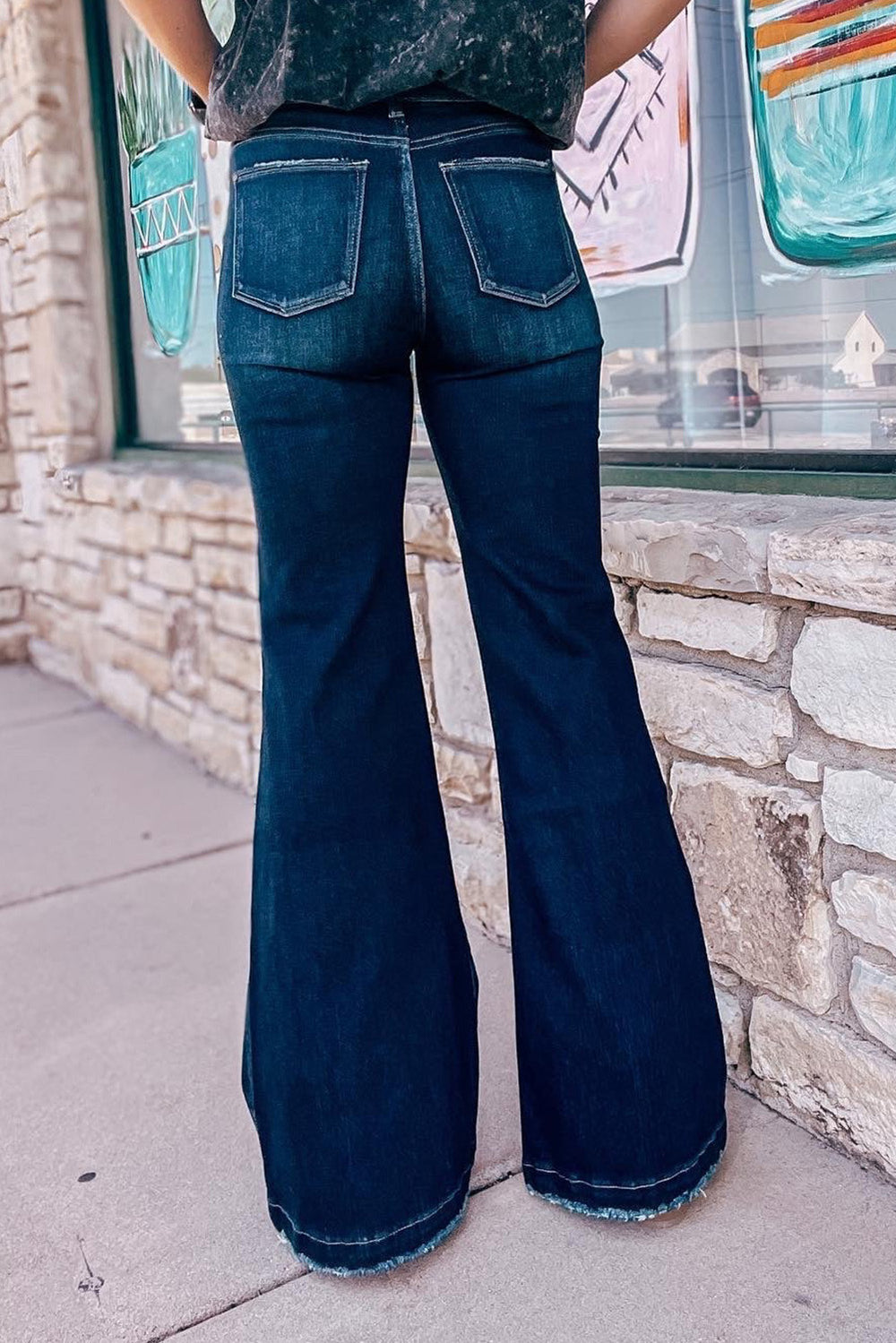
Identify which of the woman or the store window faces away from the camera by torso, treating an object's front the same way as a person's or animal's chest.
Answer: the woman

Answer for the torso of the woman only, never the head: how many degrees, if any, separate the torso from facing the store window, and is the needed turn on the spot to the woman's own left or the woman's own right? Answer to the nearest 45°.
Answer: approximately 45° to the woman's own right

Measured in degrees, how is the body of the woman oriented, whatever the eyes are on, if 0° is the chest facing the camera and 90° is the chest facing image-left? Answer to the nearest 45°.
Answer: approximately 180°

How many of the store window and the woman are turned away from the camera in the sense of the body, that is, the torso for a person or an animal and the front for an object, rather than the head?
1

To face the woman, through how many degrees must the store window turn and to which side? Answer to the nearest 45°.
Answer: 0° — it already faces them

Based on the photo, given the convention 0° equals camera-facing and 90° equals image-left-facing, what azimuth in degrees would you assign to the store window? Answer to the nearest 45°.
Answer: approximately 45°
